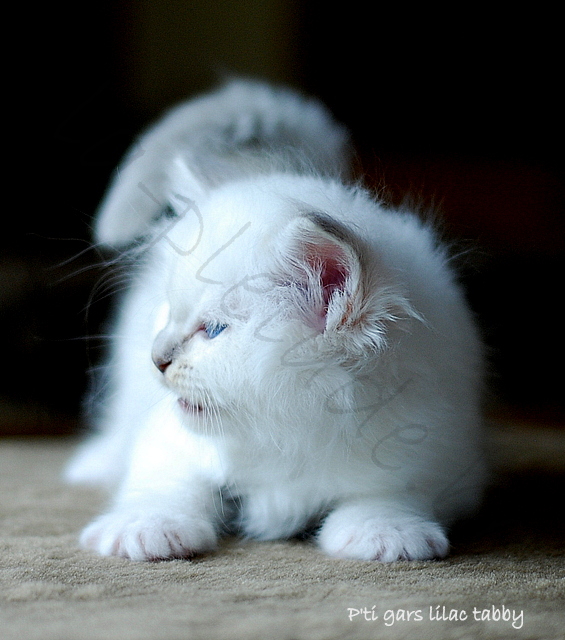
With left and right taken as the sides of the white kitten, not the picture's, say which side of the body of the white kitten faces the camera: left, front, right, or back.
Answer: front
